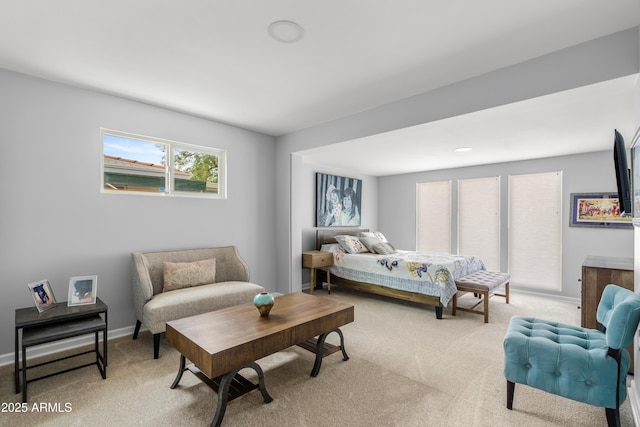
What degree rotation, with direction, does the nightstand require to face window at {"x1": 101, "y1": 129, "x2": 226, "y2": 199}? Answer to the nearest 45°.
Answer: approximately 90° to its right

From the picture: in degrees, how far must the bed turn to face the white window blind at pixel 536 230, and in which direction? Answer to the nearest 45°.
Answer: approximately 90° to its left

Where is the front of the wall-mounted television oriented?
to the viewer's left

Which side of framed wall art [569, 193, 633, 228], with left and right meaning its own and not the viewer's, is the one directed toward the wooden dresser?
front

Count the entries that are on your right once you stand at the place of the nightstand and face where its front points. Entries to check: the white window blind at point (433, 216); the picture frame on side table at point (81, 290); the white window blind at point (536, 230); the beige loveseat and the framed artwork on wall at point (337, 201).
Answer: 2

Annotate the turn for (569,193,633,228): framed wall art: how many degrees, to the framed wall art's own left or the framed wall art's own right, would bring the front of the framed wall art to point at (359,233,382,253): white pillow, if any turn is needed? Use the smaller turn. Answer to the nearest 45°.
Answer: approximately 45° to the framed wall art's own right

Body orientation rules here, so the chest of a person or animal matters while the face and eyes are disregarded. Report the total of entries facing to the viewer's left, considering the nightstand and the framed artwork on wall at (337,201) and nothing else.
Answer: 0
